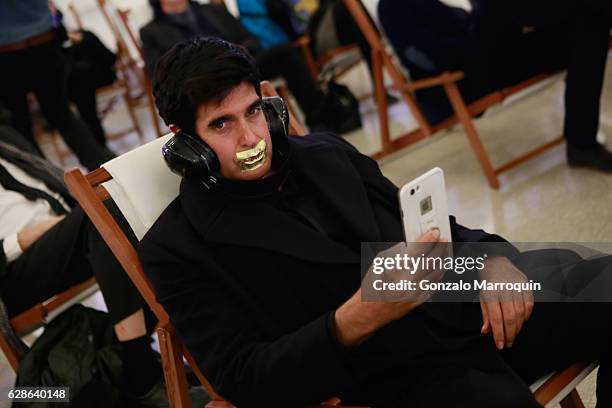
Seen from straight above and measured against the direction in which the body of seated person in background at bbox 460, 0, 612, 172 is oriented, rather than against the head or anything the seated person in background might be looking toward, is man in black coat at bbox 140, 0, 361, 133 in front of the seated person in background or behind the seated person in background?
behind

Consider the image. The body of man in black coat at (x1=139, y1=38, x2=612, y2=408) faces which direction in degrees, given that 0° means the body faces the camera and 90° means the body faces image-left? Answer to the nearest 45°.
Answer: approximately 315°

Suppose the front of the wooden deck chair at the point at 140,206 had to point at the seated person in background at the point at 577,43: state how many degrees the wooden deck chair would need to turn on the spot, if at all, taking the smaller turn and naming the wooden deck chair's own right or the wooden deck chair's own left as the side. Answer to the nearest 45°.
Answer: approximately 90° to the wooden deck chair's own left

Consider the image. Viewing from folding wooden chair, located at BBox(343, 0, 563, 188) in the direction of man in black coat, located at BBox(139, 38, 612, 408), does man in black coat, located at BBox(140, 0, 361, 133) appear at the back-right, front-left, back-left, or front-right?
back-right

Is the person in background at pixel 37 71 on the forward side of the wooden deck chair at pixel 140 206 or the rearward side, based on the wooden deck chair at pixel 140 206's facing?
on the rearward side

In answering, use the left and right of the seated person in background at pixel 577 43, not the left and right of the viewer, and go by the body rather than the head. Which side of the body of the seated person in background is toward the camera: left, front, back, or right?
right
